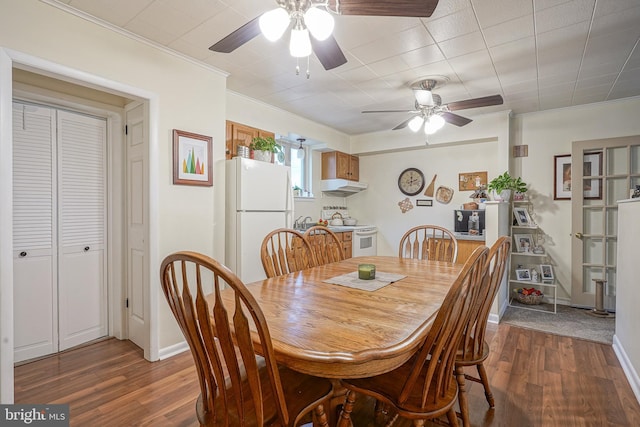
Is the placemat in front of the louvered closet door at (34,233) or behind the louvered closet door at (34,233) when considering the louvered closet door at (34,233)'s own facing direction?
in front

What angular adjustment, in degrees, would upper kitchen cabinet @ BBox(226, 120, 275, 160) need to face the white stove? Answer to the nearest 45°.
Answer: approximately 90° to its left

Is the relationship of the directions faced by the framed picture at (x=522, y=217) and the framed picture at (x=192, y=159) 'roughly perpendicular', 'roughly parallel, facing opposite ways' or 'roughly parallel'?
roughly perpendicular

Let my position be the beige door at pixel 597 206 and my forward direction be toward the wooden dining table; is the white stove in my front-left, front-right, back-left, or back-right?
front-right

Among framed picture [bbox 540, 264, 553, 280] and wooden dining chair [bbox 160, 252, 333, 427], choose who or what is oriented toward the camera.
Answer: the framed picture

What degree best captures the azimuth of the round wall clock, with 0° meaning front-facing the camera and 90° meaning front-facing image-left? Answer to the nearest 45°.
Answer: approximately 0°

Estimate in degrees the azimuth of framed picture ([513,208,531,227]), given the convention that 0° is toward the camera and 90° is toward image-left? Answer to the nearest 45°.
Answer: approximately 0°

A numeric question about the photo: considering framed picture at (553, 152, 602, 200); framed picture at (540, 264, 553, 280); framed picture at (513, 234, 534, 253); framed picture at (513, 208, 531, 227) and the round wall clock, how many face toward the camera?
5

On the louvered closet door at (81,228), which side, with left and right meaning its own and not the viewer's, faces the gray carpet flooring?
front

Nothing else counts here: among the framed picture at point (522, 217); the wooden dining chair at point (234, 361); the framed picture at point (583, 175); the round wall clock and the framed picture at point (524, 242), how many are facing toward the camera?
4

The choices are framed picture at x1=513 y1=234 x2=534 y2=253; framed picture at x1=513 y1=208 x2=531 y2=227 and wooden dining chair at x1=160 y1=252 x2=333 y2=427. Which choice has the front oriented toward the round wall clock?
the wooden dining chair

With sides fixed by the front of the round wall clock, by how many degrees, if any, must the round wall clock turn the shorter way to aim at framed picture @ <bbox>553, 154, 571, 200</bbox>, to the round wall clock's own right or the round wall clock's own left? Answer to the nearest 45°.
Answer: approximately 90° to the round wall clock's own left

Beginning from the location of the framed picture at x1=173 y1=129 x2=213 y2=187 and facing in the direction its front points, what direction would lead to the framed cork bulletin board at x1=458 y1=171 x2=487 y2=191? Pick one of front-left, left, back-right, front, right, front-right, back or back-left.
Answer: front-left

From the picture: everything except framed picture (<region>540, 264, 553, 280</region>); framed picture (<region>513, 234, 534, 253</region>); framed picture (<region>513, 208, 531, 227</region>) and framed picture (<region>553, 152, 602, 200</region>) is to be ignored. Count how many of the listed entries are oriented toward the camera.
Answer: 4

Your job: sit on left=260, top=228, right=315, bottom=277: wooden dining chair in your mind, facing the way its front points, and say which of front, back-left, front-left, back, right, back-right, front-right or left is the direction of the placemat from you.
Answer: front

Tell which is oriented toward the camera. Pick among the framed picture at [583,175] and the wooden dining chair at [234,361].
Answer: the framed picture

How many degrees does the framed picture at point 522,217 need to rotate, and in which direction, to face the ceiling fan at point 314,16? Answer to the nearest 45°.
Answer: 0° — it already faces it

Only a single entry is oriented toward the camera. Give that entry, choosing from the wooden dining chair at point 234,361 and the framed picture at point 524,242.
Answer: the framed picture
